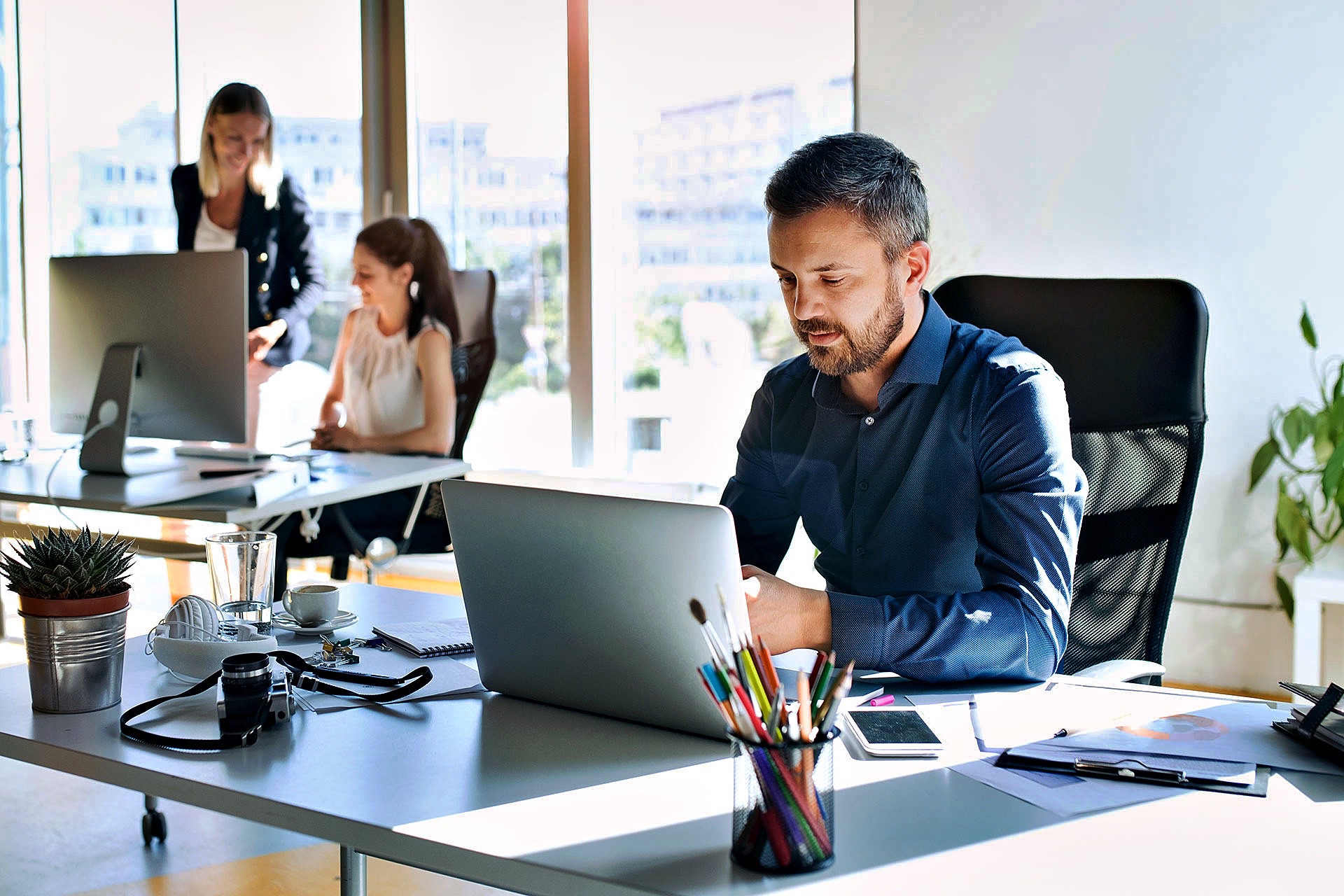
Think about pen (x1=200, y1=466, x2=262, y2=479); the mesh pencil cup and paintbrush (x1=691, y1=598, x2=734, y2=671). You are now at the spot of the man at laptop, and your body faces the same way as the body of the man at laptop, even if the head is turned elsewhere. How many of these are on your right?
1

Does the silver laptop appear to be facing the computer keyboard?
no

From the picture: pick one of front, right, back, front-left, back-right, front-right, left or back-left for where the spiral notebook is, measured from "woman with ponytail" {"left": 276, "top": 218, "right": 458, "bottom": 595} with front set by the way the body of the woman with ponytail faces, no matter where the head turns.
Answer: front-left

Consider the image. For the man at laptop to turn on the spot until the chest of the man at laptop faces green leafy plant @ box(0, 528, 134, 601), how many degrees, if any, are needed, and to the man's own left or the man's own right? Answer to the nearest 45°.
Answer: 0° — they already face it

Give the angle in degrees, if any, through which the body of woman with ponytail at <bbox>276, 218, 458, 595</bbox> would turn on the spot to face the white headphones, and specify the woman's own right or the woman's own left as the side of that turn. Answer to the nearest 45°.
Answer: approximately 45° to the woman's own left

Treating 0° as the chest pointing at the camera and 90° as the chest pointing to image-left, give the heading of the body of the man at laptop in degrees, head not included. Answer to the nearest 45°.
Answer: approximately 45°

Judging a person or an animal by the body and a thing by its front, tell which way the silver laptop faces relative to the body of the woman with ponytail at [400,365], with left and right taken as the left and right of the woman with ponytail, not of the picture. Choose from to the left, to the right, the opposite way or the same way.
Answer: the opposite way

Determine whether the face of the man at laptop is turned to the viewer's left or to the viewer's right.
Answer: to the viewer's left

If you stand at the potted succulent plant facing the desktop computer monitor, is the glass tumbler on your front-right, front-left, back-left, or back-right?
front-right

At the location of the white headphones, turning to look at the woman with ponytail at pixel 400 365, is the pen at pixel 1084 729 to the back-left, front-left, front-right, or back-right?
back-right

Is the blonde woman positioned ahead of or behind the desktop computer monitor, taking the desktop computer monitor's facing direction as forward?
ahead

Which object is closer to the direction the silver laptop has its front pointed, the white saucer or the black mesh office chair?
the black mesh office chair

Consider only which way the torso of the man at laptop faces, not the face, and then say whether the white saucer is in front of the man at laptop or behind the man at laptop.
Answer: in front

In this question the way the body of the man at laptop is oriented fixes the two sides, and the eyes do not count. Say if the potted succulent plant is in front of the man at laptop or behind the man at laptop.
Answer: in front

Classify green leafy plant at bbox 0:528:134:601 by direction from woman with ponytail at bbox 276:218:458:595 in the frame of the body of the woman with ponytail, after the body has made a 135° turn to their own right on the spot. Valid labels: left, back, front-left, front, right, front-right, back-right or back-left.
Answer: back

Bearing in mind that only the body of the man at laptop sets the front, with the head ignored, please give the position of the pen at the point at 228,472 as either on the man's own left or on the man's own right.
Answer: on the man's own right

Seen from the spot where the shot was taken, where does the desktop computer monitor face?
facing away from the viewer and to the right of the viewer
